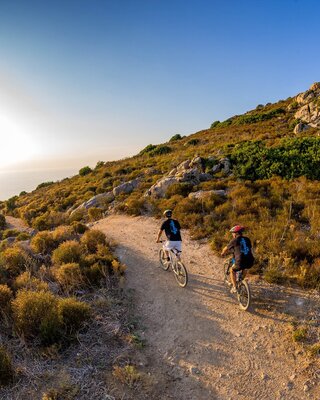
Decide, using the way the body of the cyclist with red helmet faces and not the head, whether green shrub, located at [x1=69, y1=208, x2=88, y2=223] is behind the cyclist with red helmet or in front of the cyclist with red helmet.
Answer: in front

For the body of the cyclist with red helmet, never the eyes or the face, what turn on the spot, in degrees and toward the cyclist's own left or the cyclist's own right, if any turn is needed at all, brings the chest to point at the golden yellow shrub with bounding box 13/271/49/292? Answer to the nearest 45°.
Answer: approximately 45° to the cyclist's own left

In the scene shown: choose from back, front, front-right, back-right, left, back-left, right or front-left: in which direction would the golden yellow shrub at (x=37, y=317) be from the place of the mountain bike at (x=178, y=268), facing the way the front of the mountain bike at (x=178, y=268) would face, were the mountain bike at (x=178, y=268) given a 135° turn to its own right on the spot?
back-right

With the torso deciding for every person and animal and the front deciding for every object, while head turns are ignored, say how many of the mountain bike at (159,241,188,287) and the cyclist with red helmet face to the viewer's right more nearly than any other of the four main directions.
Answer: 0

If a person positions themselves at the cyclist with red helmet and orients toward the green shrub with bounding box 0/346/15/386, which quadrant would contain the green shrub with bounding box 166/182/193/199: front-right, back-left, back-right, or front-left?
back-right

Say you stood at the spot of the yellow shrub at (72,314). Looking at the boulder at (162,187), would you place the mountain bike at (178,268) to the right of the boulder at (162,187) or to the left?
right

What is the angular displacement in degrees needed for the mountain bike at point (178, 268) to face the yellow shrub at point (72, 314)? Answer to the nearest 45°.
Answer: approximately 90° to its left

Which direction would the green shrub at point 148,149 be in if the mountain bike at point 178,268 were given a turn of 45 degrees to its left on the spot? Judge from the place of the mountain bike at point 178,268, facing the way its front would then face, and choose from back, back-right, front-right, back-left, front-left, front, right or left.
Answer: right

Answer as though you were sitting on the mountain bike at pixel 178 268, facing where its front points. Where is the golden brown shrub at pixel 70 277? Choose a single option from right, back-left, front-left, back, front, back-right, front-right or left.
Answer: front-left

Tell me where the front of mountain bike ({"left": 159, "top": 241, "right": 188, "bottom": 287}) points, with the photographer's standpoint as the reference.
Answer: facing away from the viewer and to the left of the viewer

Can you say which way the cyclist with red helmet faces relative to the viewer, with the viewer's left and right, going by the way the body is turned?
facing away from the viewer and to the left of the viewer

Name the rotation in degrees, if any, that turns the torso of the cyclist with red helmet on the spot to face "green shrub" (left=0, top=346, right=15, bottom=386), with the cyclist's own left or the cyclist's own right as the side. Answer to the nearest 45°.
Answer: approximately 90° to the cyclist's own left

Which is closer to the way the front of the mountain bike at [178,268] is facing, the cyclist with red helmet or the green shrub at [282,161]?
the green shrub

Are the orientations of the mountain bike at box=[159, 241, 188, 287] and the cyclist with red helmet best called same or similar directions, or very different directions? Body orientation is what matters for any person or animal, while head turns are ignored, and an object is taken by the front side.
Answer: same or similar directions

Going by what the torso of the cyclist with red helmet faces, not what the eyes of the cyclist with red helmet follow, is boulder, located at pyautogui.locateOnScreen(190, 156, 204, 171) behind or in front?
in front
